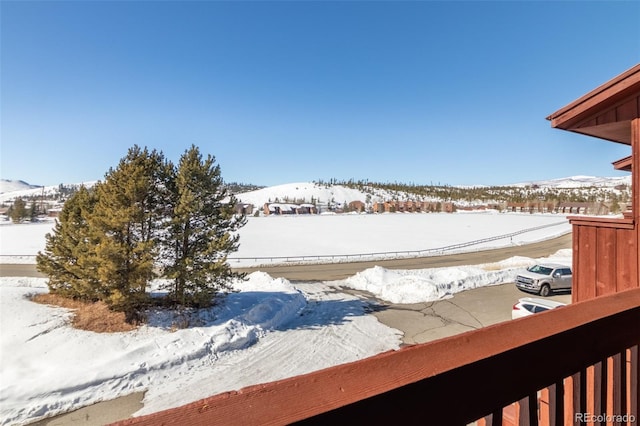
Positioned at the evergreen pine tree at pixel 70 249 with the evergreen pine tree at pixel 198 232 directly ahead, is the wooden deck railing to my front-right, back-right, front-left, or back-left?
front-right

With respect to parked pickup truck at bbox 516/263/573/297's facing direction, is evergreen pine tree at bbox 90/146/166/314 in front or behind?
in front

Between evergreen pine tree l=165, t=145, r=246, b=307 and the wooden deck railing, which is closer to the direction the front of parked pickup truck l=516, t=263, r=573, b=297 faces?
the evergreen pine tree

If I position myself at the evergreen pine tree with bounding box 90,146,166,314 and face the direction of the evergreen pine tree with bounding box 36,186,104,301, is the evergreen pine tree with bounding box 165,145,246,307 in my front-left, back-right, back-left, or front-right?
back-right

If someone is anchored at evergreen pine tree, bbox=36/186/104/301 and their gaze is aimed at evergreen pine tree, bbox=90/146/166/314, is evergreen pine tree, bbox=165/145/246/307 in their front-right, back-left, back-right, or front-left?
front-left

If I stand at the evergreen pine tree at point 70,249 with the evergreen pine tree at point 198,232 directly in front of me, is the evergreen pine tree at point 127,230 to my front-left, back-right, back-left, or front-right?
front-right

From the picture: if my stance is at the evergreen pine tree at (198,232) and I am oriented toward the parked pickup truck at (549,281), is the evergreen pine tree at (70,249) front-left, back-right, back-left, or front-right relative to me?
back-left

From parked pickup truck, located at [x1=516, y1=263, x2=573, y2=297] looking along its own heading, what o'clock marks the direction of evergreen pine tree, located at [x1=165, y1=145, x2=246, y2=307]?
The evergreen pine tree is roughly at 12 o'clock from the parked pickup truck.

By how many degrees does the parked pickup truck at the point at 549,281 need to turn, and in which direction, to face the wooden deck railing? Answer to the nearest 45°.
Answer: approximately 45° to its left

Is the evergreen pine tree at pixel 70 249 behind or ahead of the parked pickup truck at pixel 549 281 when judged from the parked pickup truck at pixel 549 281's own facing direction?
ahead
